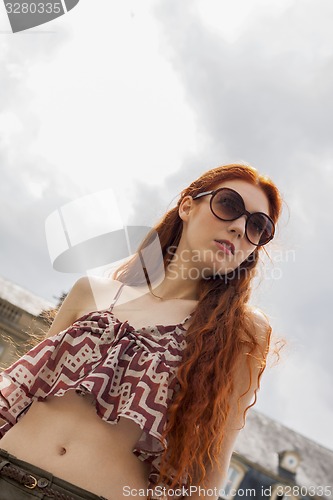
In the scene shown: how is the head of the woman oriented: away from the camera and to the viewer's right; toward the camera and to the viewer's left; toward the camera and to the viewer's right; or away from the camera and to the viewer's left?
toward the camera and to the viewer's right

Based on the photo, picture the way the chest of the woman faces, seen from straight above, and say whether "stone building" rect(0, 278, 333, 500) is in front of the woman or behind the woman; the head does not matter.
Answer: behind

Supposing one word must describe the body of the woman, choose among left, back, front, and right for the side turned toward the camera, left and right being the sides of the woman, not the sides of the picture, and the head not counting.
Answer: front
